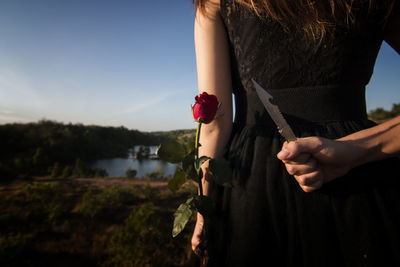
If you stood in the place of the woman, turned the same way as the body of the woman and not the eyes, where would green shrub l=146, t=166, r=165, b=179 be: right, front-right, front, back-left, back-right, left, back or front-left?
front-left

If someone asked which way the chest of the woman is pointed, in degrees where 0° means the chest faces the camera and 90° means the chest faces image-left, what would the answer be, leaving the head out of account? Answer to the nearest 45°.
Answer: approximately 180°

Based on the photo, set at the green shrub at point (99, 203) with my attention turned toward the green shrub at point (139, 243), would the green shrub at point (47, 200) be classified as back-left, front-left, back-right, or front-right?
back-right

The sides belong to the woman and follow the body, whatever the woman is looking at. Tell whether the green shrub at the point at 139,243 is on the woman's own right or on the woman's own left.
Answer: on the woman's own left

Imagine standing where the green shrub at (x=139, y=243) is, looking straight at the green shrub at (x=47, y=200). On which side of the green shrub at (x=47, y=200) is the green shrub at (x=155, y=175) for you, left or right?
right
